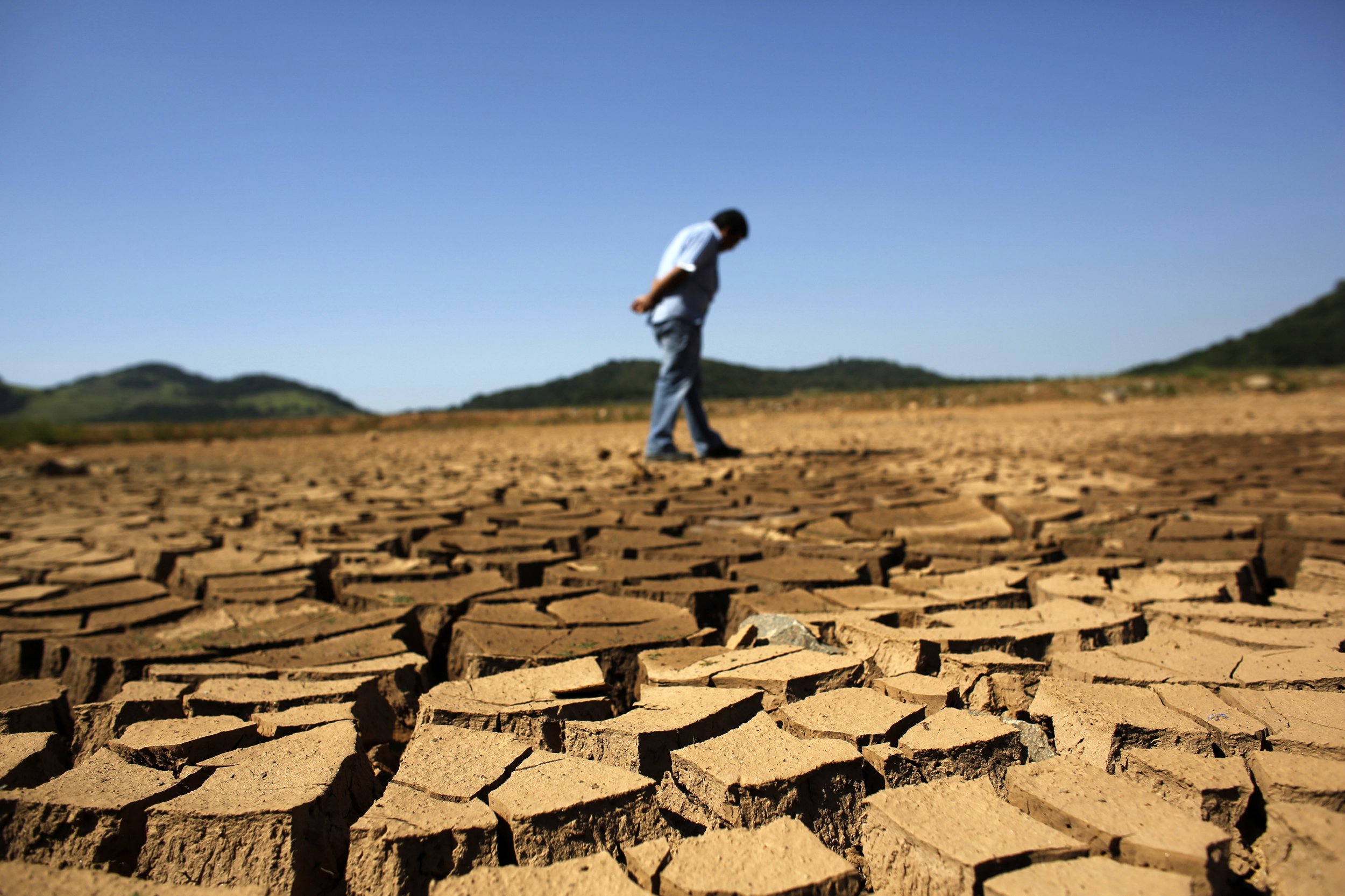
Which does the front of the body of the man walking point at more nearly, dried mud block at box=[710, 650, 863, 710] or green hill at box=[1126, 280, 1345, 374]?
the green hill

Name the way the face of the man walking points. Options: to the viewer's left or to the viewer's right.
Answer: to the viewer's right

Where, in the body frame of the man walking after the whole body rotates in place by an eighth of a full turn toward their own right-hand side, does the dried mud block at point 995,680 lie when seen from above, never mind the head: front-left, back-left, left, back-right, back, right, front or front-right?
front-right

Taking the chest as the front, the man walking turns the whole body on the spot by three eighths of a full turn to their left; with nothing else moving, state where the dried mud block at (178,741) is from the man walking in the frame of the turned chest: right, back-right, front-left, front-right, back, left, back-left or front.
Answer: back-left

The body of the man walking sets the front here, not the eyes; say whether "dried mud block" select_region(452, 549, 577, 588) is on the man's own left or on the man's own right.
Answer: on the man's own right

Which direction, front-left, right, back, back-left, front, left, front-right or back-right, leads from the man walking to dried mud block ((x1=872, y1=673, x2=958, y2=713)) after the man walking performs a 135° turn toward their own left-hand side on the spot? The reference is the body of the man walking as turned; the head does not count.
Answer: back-left

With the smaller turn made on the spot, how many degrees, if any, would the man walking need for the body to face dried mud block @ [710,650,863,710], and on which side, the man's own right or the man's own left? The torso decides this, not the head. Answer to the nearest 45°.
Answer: approximately 90° to the man's own right

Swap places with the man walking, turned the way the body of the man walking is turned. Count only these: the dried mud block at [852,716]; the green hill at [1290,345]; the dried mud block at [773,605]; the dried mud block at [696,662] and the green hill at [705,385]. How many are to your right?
3

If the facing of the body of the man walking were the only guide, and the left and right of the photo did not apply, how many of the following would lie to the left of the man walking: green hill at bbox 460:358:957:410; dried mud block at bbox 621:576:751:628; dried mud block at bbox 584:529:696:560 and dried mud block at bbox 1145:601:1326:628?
1

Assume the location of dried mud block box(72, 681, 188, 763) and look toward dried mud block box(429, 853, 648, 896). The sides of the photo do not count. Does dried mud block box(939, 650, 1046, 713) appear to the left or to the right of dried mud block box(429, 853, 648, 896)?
left

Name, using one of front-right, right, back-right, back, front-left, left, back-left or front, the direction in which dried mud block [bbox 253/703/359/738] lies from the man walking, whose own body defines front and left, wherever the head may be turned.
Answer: right

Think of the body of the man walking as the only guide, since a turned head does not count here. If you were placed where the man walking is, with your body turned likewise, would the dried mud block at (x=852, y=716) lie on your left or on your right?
on your right

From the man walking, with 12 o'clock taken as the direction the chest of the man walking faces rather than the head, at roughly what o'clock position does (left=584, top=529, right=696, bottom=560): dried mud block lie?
The dried mud block is roughly at 3 o'clock from the man walking.

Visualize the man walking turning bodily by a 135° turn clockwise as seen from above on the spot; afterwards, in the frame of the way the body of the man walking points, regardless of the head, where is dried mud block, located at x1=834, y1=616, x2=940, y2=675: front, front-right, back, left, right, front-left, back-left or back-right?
front-left

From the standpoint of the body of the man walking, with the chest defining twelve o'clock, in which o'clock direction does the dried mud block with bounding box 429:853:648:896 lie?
The dried mud block is roughly at 3 o'clock from the man walking.

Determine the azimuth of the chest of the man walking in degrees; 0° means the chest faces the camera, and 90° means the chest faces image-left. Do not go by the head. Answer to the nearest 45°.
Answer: approximately 270°

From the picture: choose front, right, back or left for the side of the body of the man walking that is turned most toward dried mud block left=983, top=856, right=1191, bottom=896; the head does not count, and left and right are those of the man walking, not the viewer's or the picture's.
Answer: right
